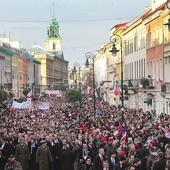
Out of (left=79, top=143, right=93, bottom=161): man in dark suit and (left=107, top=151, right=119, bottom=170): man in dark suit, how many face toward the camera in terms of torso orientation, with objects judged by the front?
2

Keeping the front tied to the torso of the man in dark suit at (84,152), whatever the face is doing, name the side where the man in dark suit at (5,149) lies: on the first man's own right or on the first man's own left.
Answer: on the first man's own right
